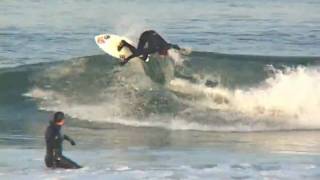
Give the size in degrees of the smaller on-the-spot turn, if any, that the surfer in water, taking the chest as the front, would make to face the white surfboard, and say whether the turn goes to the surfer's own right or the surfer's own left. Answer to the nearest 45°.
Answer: approximately 90° to the surfer's own left

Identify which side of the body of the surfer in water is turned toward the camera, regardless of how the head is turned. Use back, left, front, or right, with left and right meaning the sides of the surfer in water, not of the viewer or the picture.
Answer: right

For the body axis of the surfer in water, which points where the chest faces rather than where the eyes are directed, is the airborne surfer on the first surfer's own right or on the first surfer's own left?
on the first surfer's own left
